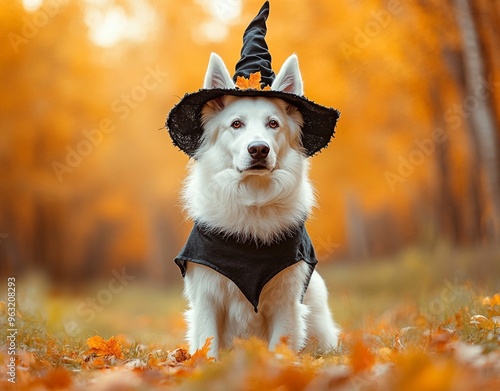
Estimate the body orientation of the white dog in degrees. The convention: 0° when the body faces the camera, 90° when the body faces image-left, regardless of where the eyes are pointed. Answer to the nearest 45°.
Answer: approximately 0°

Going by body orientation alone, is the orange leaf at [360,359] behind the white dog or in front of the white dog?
in front

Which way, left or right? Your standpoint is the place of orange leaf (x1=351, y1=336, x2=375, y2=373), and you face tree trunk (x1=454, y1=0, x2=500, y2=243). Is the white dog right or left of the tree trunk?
left

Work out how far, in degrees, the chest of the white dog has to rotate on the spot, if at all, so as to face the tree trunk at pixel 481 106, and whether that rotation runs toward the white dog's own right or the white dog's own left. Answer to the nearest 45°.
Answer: approximately 135° to the white dog's own left

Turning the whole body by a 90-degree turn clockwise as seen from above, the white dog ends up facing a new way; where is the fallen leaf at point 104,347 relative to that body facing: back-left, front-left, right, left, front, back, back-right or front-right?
front

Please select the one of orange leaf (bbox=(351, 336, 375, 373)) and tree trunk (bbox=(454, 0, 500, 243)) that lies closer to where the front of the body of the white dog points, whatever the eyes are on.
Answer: the orange leaf
